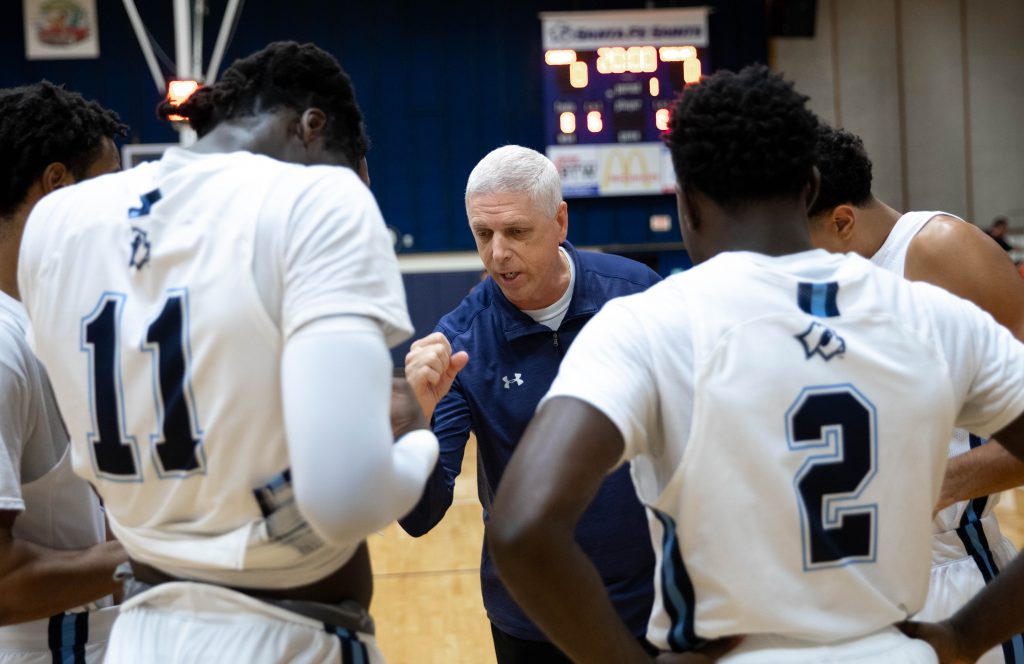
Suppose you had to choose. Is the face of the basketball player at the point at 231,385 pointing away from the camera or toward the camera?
away from the camera

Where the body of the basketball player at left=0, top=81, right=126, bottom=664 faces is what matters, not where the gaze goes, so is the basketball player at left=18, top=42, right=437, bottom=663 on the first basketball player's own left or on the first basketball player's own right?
on the first basketball player's own right

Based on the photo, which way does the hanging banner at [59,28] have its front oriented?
toward the camera

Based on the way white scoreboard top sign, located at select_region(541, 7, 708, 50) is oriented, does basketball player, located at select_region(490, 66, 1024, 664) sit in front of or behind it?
in front

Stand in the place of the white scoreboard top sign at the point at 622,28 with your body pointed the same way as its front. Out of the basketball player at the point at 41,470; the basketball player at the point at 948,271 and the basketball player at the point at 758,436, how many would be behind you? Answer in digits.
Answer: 0

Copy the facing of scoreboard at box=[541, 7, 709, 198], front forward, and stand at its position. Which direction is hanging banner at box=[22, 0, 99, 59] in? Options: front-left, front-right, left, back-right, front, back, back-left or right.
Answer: right

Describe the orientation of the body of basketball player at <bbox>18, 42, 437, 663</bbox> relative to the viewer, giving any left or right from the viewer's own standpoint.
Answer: facing away from the viewer and to the right of the viewer

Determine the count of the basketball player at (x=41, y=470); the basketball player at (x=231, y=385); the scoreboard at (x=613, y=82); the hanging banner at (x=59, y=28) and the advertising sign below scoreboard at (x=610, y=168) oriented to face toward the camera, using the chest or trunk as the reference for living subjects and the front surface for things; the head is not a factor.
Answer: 3

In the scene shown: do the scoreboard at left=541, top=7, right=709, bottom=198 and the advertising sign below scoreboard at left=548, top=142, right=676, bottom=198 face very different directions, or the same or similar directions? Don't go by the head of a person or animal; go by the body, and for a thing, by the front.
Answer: same or similar directions

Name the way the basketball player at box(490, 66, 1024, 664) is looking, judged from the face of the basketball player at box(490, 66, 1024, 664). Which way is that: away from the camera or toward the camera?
away from the camera

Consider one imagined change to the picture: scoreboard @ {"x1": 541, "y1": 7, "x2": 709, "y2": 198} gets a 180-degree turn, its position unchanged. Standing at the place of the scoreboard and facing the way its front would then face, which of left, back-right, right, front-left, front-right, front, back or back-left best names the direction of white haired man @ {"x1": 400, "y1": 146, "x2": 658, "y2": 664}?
back

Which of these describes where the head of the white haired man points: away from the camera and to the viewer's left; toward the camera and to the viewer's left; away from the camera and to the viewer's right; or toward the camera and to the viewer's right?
toward the camera and to the viewer's left

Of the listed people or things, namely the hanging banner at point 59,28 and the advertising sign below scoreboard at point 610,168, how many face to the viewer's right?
0

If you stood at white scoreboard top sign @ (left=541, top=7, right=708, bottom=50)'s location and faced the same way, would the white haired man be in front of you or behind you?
in front

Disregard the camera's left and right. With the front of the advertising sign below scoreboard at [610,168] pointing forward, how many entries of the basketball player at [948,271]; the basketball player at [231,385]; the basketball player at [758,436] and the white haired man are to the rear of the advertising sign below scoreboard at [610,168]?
0

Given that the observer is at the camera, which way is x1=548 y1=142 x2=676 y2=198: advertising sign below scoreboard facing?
facing the viewer

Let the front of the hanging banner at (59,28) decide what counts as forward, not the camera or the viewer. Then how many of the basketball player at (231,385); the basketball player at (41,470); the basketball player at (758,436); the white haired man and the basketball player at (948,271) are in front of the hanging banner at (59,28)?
5

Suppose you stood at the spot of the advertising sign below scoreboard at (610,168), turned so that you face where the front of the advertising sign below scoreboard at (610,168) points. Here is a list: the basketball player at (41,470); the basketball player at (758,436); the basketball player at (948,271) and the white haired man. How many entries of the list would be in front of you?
4
